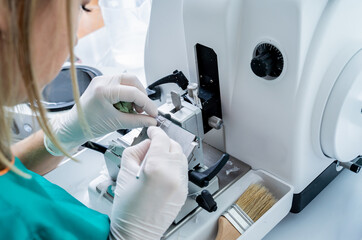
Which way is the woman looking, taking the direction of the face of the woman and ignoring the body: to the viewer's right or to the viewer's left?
to the viewer's right

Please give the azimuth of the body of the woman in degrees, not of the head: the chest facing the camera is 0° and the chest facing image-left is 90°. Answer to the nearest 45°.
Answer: approximately 225°
